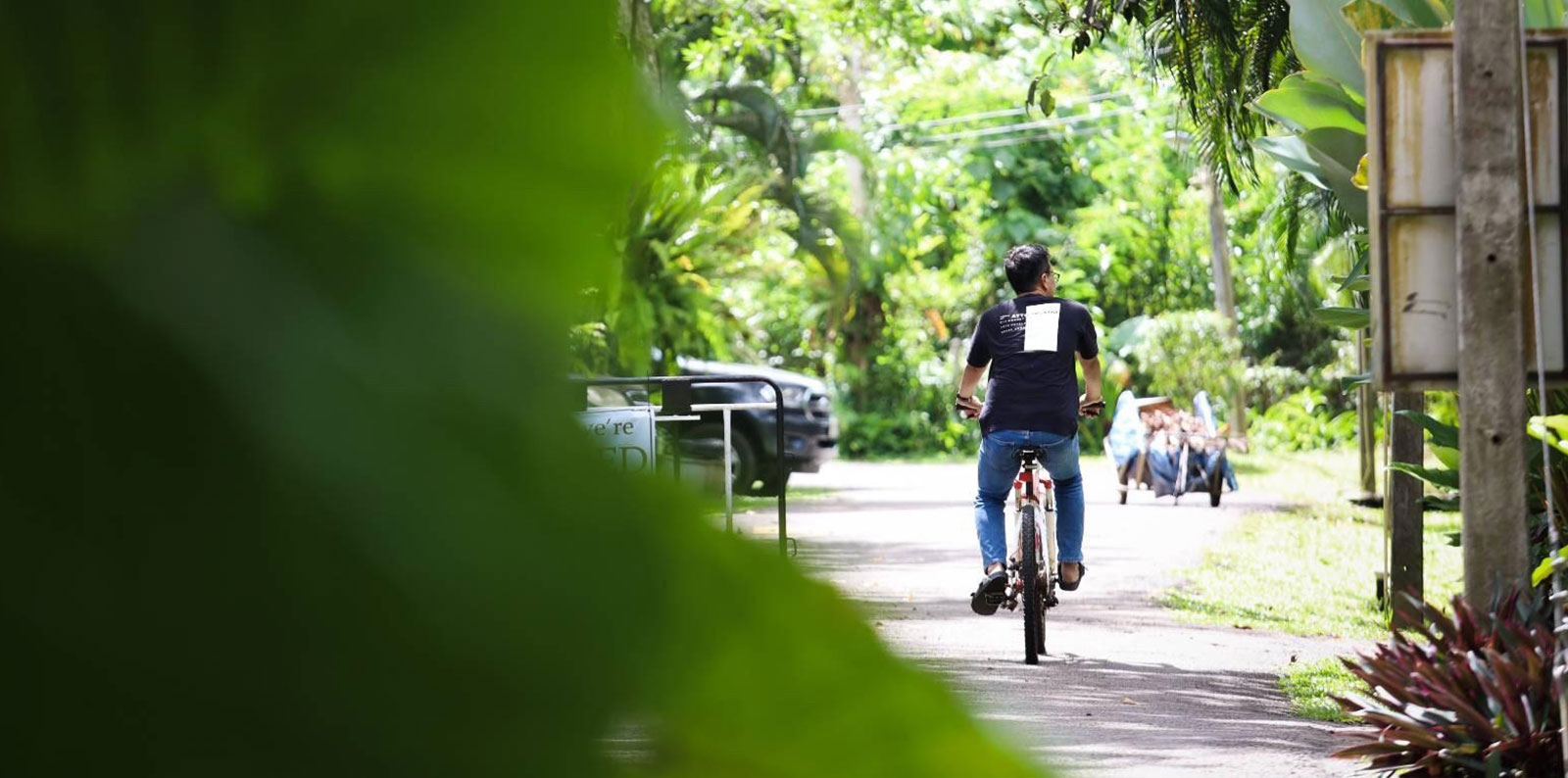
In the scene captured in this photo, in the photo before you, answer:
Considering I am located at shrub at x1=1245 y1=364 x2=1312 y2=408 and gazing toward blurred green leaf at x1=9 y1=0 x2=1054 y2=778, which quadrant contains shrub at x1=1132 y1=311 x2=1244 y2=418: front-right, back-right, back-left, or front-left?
front-right

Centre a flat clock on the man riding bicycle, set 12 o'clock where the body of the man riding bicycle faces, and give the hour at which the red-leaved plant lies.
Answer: The red-leaved plant is roughly at 5 o'clock from the man riding bicycle.

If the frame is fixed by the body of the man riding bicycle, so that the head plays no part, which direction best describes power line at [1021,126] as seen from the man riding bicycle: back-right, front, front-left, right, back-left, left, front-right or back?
front

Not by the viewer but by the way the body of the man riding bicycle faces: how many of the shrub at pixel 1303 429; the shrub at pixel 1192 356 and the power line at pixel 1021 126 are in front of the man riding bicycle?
3

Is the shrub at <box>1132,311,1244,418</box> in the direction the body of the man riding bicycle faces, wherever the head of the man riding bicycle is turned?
yes

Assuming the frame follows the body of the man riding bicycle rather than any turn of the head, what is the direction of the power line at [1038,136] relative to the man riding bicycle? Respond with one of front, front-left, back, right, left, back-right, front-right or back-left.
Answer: front

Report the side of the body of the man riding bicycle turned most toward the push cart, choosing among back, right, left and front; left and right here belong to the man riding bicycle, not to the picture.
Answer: front

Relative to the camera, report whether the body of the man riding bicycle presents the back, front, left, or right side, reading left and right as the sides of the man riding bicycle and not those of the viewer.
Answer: back
